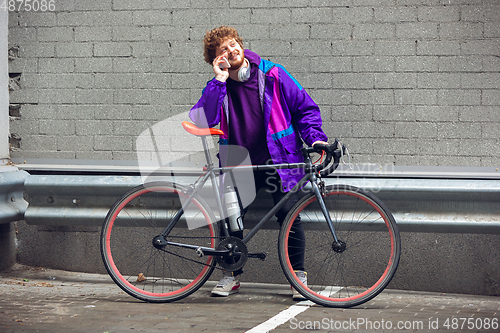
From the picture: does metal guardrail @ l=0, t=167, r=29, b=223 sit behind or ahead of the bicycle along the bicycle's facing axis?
behind

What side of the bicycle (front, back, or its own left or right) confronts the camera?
right
